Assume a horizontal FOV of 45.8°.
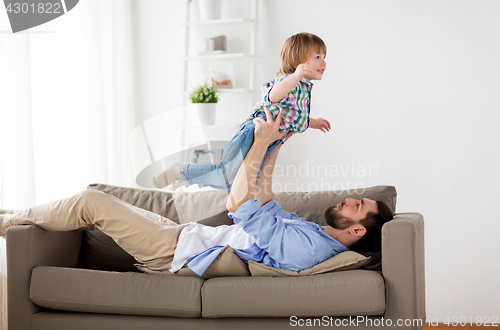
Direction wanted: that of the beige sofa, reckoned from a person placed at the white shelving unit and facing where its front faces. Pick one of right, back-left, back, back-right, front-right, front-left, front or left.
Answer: front

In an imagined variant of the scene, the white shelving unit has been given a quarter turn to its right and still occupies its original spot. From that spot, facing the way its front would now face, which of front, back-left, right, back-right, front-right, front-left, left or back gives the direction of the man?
left

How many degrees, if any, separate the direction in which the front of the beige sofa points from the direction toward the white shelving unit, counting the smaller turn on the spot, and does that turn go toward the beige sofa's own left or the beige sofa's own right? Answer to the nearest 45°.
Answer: approximately 180°

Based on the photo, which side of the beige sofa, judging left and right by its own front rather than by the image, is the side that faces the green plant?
back

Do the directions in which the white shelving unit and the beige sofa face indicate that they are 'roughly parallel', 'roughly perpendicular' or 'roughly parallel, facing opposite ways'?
roughly parallel

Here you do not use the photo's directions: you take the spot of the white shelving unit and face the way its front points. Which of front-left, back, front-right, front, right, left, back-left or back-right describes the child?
front

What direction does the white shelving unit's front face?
toward the camera

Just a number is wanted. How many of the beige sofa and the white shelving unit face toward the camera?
2
